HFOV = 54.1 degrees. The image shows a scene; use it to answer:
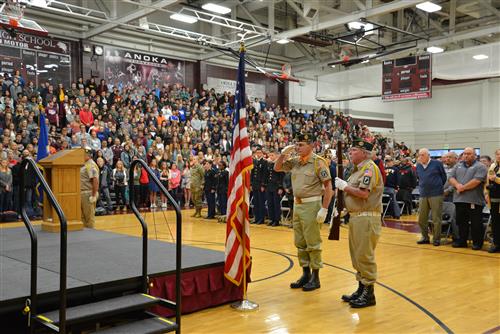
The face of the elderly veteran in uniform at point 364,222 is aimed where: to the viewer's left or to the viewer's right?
to the viewer's left

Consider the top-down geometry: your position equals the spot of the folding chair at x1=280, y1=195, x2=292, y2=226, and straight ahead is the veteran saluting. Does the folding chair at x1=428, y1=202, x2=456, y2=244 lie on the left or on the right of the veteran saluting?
left

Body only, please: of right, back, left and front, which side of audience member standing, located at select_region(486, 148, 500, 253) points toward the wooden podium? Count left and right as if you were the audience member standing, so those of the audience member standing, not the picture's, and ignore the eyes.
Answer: front

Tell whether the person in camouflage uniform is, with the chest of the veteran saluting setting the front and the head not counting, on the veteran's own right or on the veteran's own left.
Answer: on the veteran's own right

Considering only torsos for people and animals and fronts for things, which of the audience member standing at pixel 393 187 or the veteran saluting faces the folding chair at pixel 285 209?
the audience member standing

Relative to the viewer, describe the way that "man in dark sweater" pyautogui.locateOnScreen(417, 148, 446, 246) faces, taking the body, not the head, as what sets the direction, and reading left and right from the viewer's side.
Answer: facing the viewer and to the left of the viewer

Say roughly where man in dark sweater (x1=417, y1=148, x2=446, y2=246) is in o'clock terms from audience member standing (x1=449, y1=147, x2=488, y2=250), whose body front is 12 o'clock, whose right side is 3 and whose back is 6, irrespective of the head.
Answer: The man in dark sweater is roughly at 2 o'clock from the audience member standing.

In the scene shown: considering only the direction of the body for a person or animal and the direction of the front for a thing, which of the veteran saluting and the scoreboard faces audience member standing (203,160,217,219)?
the scoreboard

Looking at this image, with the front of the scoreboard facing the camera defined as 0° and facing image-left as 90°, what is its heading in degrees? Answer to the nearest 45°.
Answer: approximately 45°

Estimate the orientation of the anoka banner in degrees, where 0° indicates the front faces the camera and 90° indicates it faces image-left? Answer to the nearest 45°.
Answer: approximately 315°

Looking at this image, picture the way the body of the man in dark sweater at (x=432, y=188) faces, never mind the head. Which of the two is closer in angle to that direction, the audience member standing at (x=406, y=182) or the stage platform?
the stage platform

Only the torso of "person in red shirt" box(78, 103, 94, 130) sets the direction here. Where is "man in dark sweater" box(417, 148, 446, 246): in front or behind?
in front

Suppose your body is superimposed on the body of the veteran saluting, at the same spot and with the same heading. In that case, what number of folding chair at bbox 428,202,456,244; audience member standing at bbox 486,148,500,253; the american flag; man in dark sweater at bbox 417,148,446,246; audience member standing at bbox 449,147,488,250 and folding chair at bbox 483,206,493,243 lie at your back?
5

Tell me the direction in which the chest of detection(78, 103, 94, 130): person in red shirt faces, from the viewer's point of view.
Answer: toward the camera
